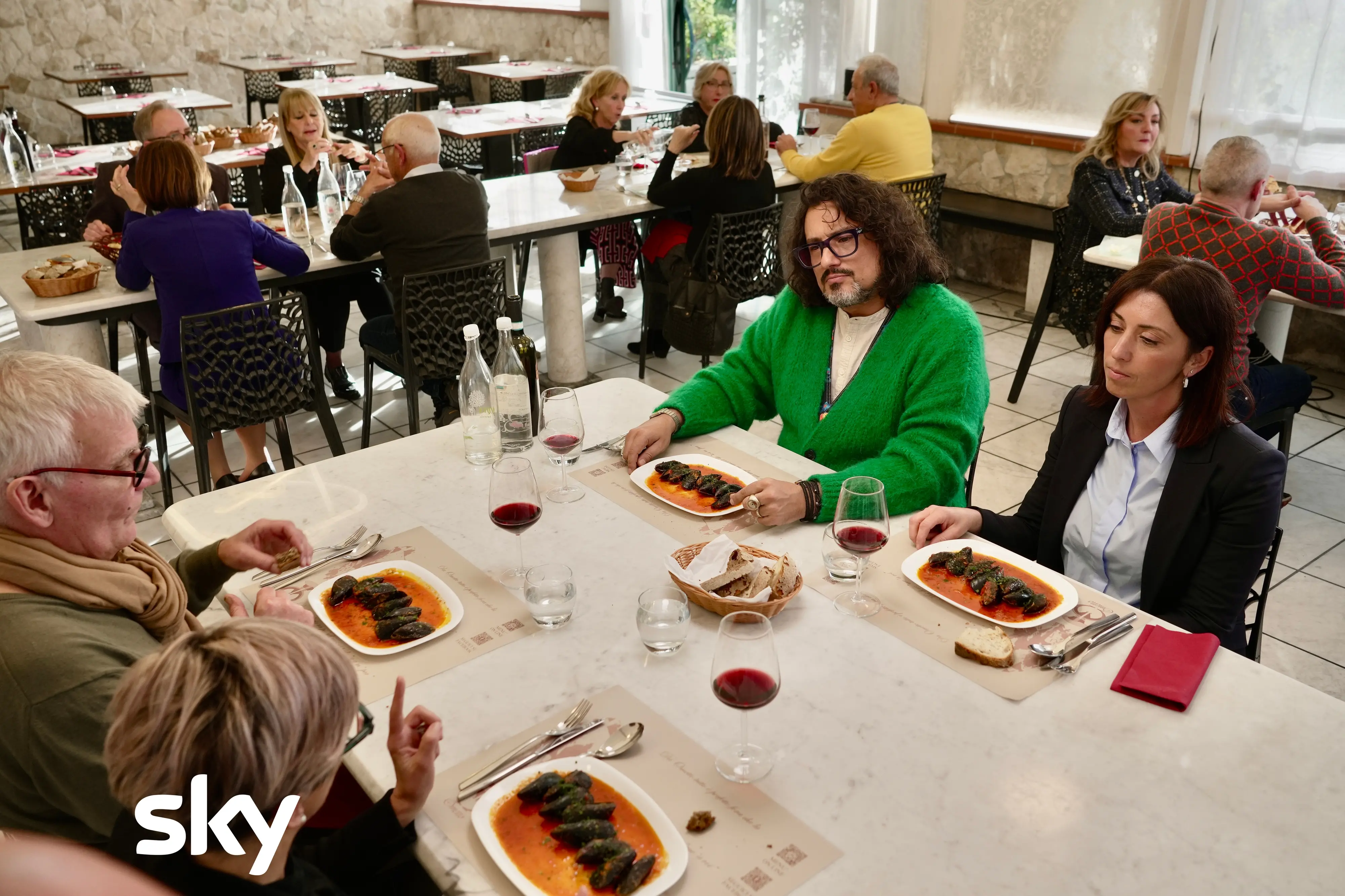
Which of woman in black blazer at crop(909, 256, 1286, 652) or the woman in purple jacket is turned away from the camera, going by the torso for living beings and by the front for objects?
the woman in purple jacket

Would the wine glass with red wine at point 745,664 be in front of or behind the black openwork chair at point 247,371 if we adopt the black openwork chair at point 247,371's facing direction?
behind

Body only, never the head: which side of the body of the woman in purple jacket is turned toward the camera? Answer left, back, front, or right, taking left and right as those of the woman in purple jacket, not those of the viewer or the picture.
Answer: back

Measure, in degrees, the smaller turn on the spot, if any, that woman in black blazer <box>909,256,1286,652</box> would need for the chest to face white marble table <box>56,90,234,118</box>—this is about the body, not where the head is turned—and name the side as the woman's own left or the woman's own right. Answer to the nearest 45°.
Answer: approximately 90° to the woman's own right

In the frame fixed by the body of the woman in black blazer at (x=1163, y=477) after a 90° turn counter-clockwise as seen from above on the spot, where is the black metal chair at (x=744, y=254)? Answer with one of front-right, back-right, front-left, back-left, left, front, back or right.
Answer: back

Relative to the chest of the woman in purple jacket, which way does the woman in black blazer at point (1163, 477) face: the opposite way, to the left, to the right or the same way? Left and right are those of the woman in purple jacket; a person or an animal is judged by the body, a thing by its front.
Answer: to the left

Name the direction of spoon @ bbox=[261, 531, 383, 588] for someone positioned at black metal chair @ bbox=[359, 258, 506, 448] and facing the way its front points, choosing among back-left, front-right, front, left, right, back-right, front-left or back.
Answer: back-left

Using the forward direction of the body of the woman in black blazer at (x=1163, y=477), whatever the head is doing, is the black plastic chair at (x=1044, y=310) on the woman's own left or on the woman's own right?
on the woman's own right

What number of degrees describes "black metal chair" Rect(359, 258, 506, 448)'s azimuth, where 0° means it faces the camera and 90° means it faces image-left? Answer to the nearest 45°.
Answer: approximately 135°

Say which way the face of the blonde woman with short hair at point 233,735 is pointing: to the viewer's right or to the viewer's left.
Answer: to the viewer's right

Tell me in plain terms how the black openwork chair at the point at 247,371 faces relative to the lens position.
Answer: facing away from the viewer and to the left of the viewer

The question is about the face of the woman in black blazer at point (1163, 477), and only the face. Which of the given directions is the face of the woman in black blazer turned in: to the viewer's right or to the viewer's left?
to the viewer's left

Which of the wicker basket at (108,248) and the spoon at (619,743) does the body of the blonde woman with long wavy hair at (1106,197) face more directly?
the spoon

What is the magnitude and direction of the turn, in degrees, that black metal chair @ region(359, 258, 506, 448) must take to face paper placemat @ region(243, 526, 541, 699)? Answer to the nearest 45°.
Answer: approximately 135° to its left
